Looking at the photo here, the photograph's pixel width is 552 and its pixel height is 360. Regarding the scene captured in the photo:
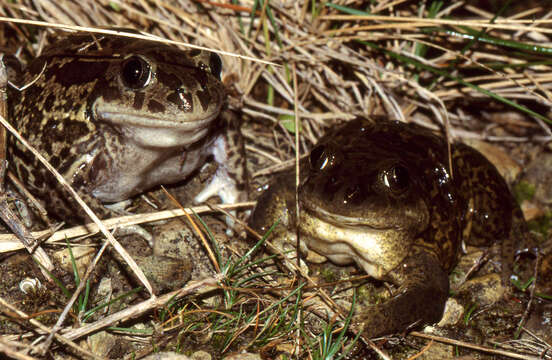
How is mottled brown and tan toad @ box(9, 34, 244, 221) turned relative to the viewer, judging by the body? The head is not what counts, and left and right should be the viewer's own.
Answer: facing the viewer and to the right of the viewer

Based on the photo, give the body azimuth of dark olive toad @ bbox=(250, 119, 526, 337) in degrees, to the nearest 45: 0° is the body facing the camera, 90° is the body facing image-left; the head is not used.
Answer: approximately 45°

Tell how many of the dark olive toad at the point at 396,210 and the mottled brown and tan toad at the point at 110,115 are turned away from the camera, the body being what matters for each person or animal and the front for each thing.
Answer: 0

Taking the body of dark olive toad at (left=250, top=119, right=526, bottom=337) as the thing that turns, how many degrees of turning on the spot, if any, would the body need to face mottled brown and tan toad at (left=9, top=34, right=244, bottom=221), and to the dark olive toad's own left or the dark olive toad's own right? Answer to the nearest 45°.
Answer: approximately 45° to the dark olive toad's own right

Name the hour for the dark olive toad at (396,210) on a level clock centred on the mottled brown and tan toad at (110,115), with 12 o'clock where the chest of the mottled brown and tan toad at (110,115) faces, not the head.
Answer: the dark olive toad at (396,210) is roughly at 11 o'clock from the mottled brown and tan toad at (110,115).
